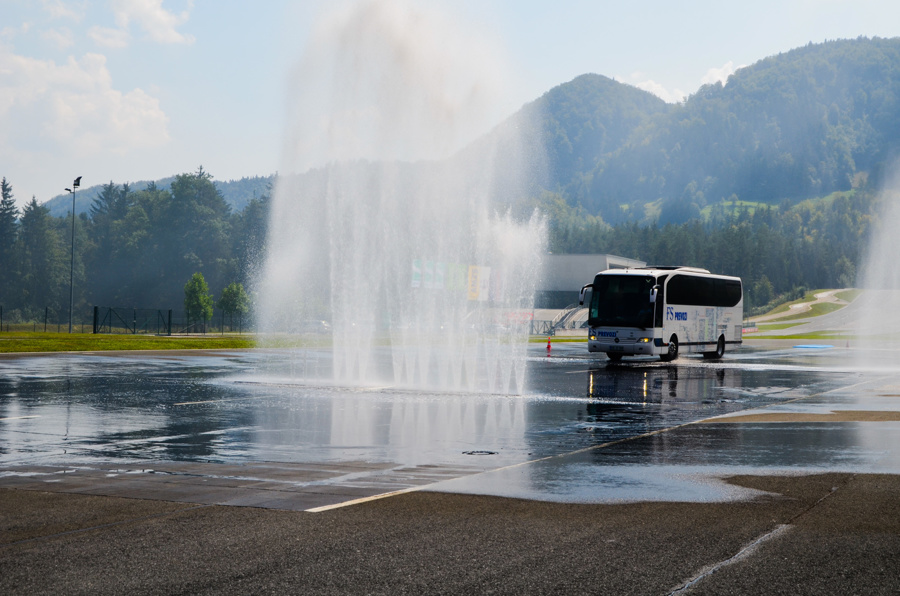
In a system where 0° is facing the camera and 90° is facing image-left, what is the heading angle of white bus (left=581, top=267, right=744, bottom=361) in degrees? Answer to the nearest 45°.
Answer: approximately 45°
